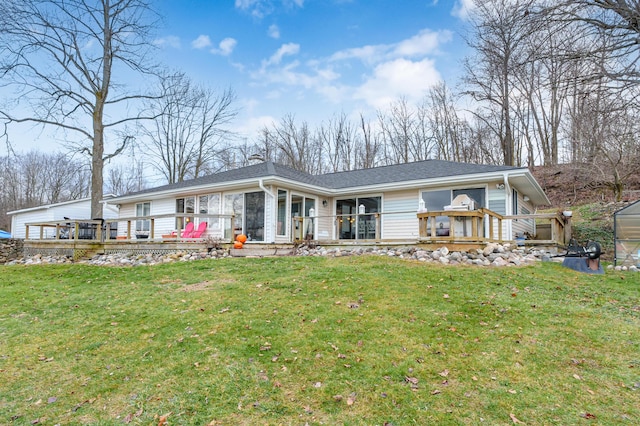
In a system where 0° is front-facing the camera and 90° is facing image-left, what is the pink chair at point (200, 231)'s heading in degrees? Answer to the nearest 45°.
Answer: approximately 45°

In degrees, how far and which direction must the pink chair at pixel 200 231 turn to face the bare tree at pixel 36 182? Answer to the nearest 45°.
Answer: approximately 90° to its right

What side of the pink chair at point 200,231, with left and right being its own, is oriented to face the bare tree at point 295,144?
back

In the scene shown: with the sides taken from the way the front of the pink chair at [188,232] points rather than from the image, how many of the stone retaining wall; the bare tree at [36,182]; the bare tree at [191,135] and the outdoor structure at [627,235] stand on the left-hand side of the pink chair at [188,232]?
1

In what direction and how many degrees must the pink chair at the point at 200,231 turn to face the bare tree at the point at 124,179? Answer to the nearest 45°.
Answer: approximately 135° to its right

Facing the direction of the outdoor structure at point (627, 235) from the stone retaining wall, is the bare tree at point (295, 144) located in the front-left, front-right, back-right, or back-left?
front-left

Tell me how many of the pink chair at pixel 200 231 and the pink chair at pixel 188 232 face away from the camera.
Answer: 0

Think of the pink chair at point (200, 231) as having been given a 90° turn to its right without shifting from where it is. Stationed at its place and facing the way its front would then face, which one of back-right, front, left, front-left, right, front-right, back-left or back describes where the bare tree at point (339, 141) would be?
right

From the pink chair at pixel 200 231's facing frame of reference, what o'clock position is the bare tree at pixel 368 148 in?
The bare tree is roughly at 6 o'clock from the pink chair.

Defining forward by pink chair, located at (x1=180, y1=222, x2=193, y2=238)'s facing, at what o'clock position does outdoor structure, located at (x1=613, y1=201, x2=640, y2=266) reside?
The outdoor structure is roughly at 9 o'clock from the pink chair.

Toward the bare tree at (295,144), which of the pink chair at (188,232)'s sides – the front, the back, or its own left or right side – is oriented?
back

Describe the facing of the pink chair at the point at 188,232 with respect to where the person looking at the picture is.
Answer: facing the viewer and to the left of the viewer

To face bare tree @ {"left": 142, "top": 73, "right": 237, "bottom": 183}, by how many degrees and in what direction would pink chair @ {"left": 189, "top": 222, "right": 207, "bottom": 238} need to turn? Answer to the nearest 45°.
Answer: approximately 135° to its right

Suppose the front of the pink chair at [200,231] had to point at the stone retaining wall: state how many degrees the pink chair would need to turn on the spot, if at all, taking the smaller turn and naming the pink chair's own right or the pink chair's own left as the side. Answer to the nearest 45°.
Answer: approximately 90° to the pink chair's own right

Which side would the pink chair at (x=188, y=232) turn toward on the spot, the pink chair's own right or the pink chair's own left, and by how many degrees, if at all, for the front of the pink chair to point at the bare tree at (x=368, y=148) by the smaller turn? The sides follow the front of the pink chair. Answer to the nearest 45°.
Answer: approximately 180°

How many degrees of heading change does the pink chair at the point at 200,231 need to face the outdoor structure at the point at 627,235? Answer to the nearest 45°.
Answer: approximately 90° to its left
